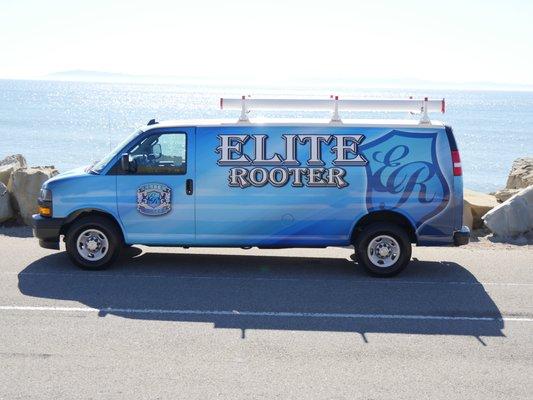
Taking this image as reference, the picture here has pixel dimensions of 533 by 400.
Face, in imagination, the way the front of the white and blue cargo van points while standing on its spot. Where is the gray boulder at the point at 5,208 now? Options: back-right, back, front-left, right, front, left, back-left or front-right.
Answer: front-right

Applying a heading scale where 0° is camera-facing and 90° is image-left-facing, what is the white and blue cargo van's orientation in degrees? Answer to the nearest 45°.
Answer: approximately 90°

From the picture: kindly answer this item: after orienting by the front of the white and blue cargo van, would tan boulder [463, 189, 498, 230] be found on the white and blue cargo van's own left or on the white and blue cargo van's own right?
on the white and blue cargo van's own right

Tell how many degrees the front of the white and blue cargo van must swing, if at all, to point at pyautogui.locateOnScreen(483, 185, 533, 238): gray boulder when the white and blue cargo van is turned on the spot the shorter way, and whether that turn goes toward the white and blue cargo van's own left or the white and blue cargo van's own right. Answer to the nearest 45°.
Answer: approximately 135° to the white and blue cargo van's own right

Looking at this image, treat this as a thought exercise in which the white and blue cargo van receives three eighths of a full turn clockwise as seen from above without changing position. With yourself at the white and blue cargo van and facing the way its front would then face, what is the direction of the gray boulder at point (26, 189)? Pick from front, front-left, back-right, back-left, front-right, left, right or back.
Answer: left

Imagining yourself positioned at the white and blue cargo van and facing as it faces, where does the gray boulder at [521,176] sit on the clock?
The gray boulder is roughly at 4 o'clock from the white and blue cargo van.
